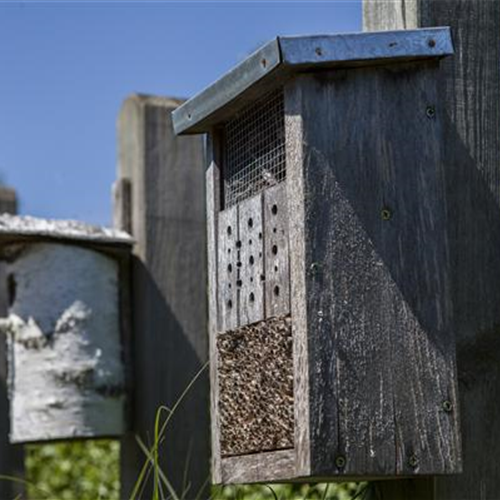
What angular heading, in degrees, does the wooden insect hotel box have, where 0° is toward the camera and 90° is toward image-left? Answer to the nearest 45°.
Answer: approximately 45°

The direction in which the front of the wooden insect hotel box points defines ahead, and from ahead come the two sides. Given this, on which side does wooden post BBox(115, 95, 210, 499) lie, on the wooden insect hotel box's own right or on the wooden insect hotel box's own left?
on the wooden insect hotel box's own right

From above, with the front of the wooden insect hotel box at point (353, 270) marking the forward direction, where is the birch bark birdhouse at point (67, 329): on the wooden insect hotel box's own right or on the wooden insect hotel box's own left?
on the wooden insect hotel box's own right
